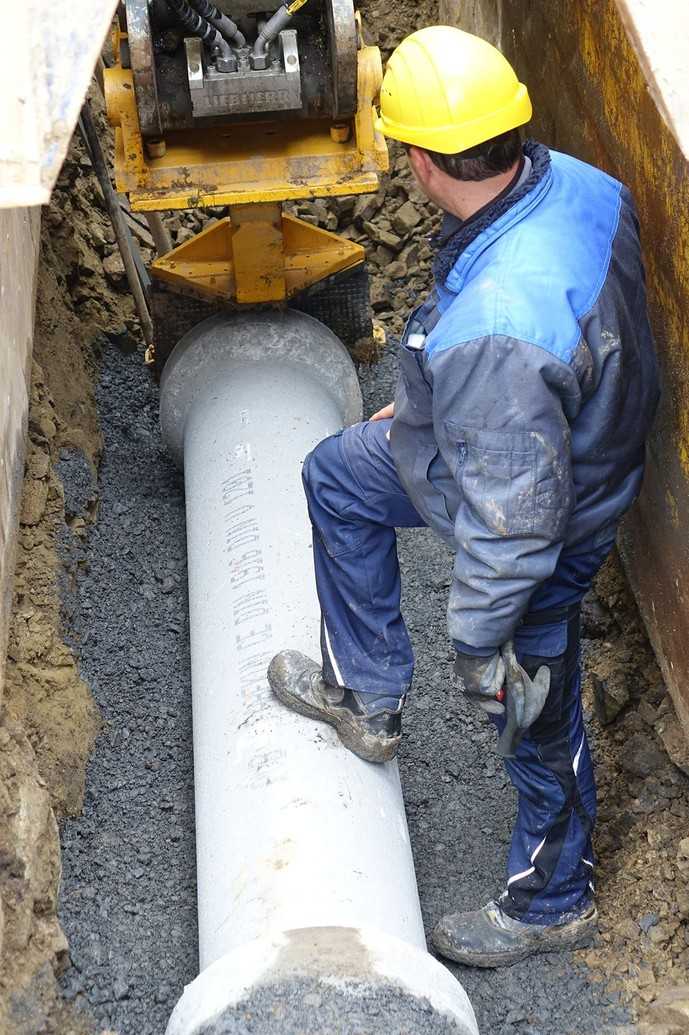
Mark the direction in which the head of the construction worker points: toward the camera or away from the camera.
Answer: away from the camera

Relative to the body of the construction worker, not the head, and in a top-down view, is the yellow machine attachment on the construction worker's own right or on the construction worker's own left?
on the construction worker's own right

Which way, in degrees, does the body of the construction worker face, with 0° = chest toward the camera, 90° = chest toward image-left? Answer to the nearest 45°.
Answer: approximately 90°
